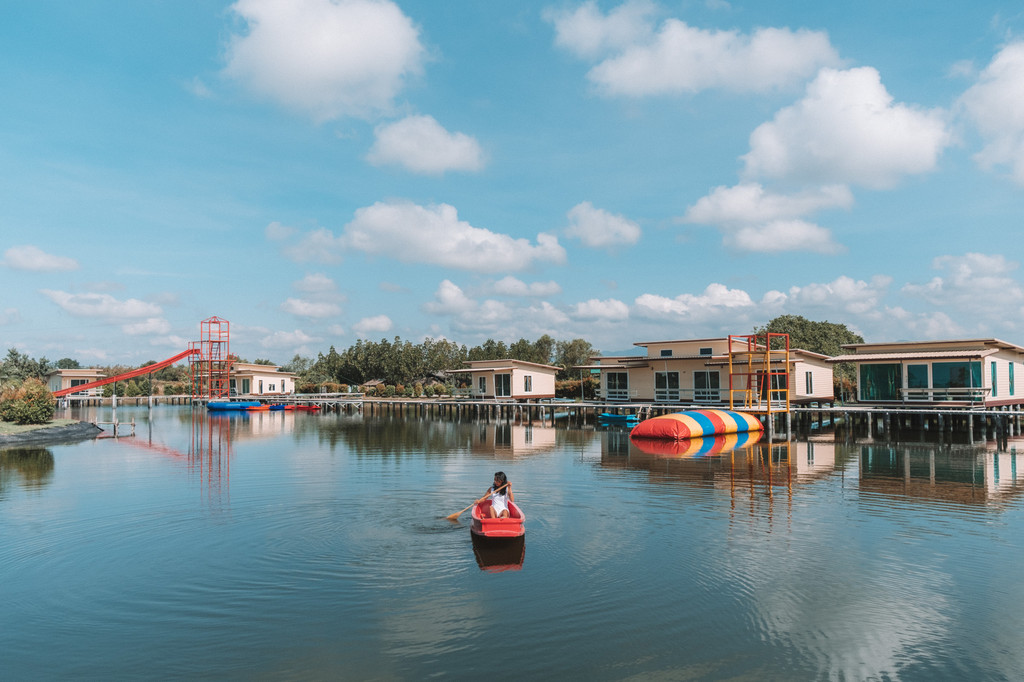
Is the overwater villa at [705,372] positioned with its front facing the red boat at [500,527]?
yes

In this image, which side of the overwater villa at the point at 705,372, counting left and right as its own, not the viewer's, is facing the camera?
front

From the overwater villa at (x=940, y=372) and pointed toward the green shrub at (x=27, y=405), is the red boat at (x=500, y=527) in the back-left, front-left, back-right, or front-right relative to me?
front-left

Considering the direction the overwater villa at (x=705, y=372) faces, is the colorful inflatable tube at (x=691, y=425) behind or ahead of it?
ahead
